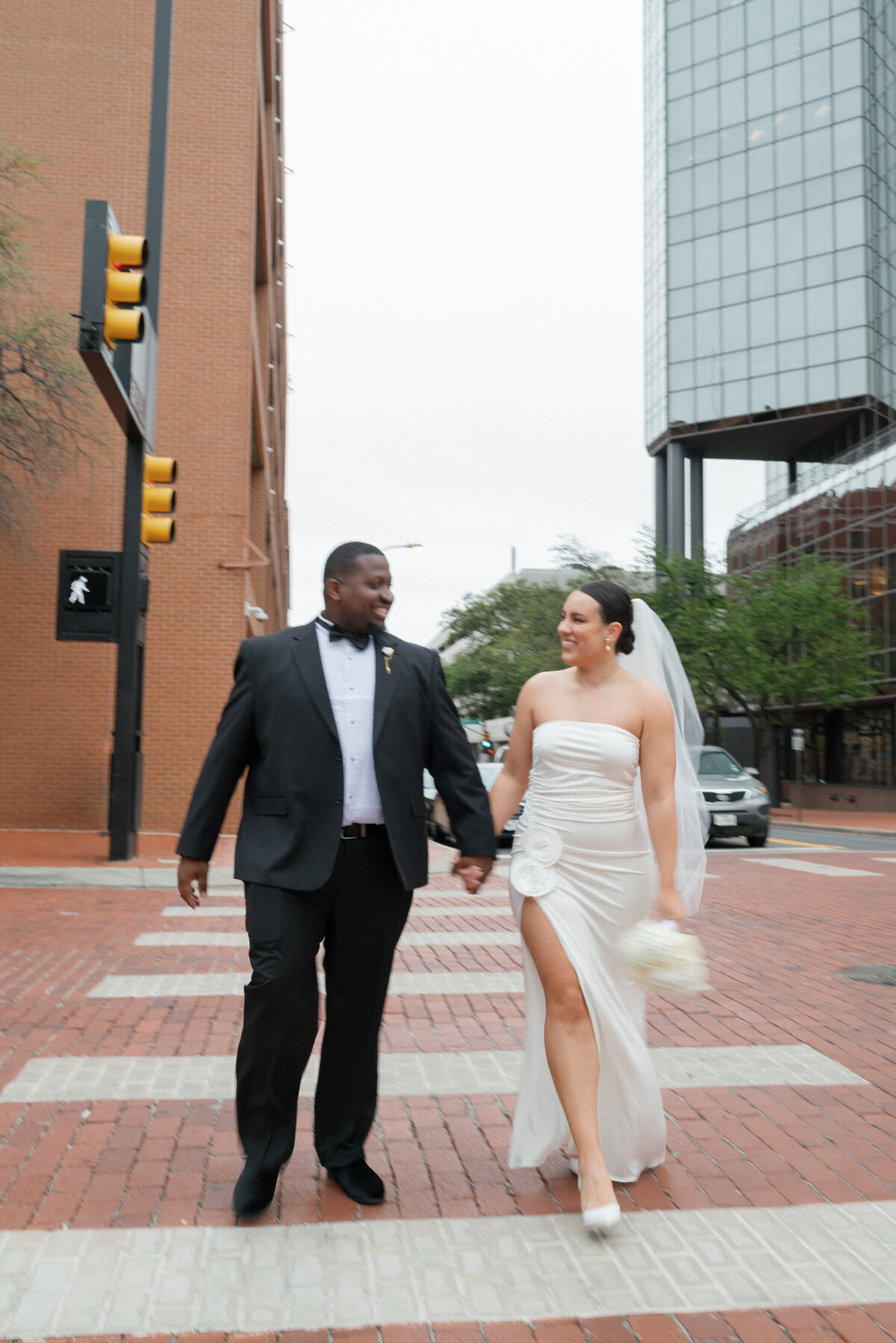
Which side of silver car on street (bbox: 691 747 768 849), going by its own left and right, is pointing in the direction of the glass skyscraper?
back

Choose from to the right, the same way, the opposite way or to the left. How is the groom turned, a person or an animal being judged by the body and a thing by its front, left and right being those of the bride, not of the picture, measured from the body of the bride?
the same way

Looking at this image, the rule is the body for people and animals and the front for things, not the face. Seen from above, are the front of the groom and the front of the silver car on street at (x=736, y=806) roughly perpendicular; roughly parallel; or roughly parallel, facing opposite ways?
roughly parallel

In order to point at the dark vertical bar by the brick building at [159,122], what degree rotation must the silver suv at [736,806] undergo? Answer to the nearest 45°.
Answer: approximately 45° to its right

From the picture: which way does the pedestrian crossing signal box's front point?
toward the camera

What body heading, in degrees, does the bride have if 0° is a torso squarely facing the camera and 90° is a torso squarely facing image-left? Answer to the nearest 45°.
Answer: approximately 0°

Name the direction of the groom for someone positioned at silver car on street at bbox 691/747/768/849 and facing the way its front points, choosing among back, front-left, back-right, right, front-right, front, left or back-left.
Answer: front

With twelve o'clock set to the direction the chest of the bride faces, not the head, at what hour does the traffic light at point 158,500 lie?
The traffic light is roughly at 5 o'clock from the bride.

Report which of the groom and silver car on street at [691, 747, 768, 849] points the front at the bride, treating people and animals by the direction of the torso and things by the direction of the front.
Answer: the silver car on street

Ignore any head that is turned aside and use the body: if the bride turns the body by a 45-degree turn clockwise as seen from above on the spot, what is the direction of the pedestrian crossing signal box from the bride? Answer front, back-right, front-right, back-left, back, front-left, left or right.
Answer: right

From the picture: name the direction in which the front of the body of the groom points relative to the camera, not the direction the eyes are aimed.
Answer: toward the camera

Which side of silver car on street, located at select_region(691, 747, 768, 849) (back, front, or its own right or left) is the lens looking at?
front

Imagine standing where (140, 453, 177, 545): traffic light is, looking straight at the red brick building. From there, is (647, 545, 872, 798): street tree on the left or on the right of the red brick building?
right

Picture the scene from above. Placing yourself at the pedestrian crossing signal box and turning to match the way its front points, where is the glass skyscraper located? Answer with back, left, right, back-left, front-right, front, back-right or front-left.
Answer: back-left

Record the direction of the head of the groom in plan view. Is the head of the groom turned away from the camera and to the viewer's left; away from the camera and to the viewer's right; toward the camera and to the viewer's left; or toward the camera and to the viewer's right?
toward the camera and to the viewer's right

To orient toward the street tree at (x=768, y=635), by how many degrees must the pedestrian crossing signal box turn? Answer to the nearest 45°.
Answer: approximately 135° to its left

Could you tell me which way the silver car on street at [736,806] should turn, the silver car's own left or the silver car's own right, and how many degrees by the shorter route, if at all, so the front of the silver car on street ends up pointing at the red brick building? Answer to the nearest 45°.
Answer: approximately 45° to the silver car's own right
